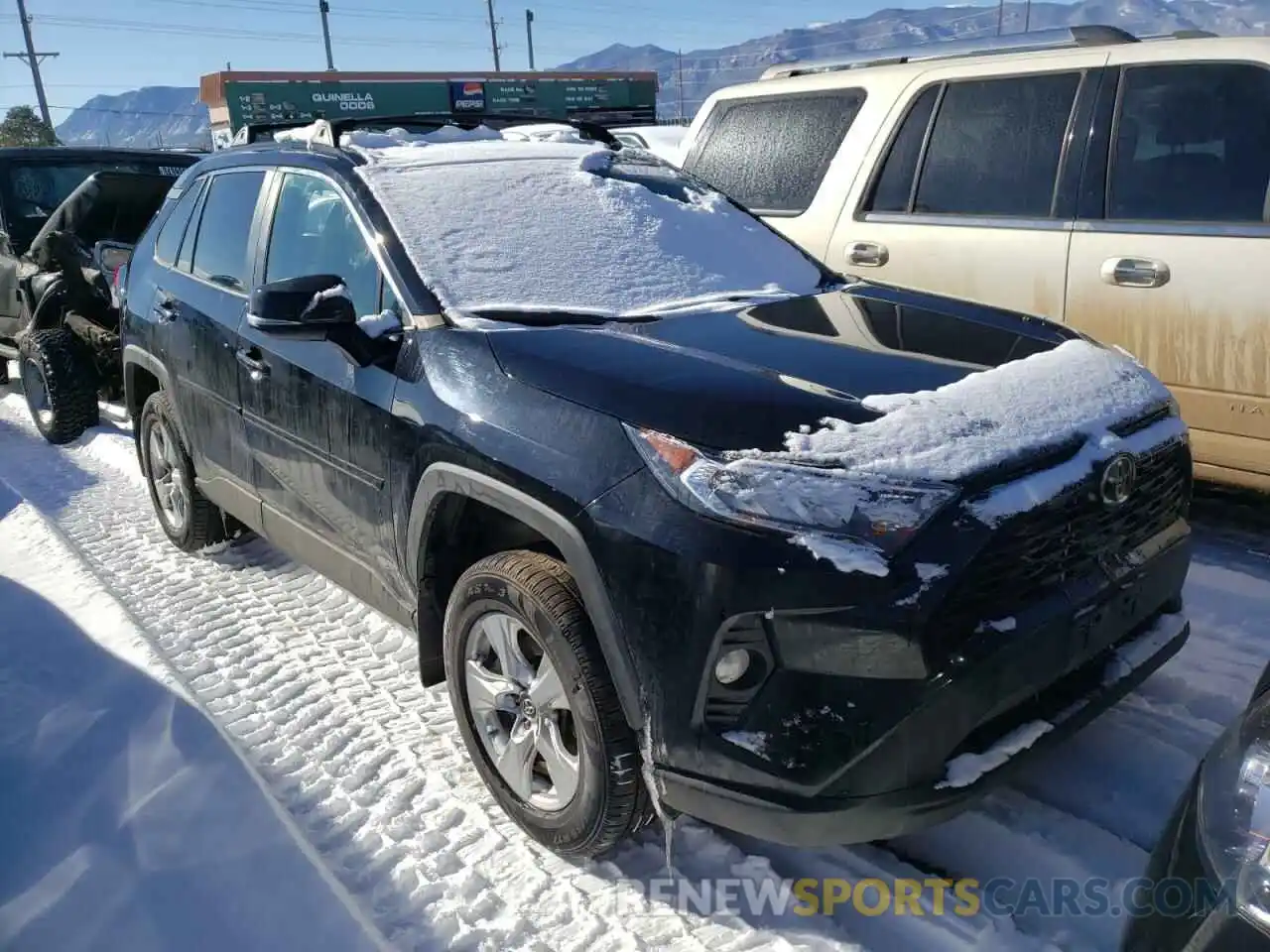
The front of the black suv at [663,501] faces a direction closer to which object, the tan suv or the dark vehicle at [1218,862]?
the dark vehicle

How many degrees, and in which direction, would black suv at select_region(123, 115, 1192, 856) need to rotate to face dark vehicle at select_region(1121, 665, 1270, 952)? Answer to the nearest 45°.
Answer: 0° — it already faces it

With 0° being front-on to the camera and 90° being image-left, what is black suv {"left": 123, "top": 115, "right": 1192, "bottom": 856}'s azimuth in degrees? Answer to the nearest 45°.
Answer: approximately 315°

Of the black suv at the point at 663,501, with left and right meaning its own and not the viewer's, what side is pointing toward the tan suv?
left

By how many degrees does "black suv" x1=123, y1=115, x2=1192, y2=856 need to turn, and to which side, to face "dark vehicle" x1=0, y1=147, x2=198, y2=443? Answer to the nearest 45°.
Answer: approximately 180°
